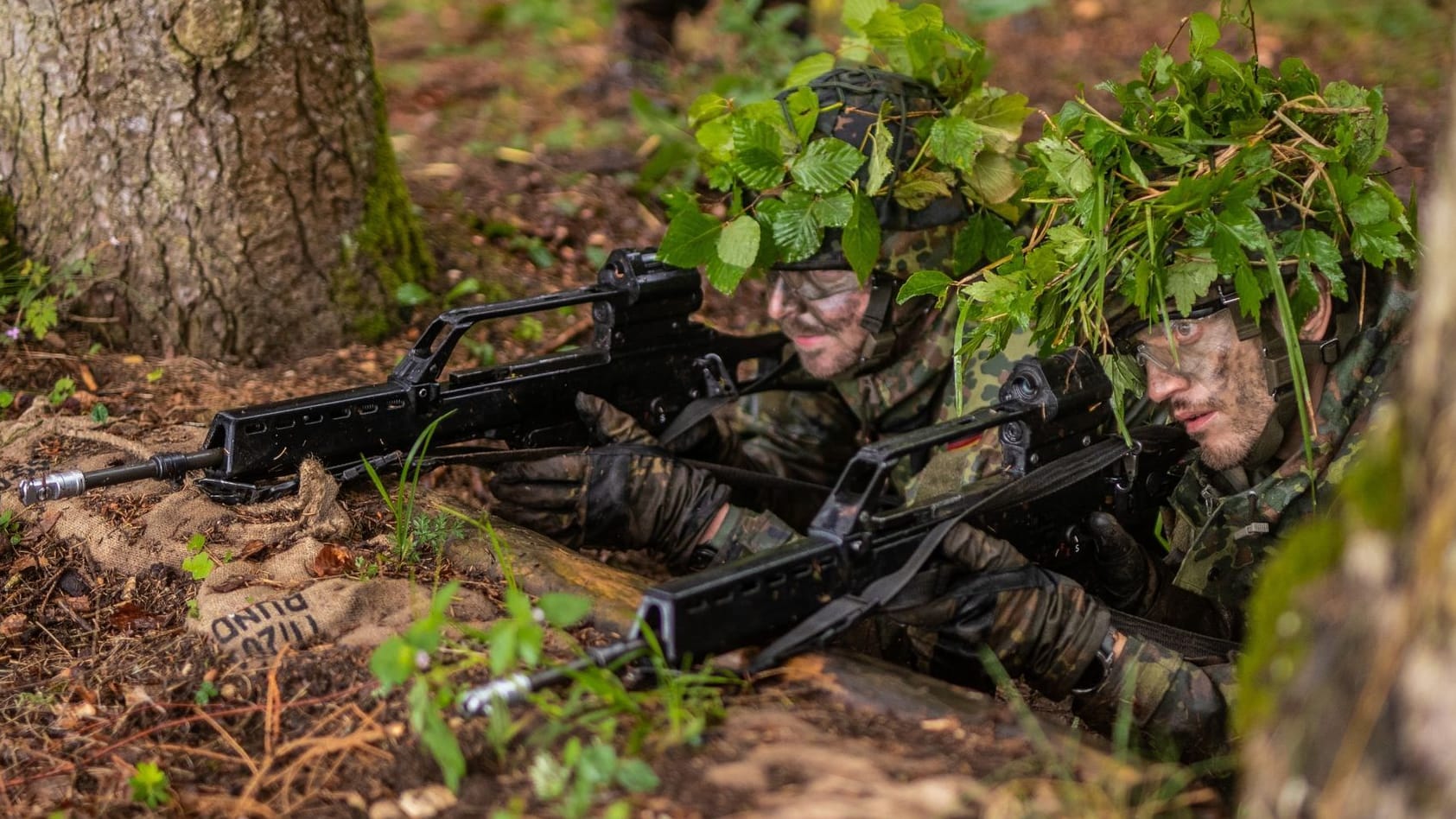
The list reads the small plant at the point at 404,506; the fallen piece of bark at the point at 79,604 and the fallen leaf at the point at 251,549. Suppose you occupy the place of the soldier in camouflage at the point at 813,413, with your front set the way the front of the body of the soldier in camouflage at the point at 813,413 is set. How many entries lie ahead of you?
3

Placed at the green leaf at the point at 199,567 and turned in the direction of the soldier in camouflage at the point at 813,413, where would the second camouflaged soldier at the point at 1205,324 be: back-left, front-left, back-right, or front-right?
front-right

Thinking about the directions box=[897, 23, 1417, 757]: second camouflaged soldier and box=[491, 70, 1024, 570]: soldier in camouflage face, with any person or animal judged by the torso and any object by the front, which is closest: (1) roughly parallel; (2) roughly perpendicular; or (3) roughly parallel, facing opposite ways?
roughly parallel

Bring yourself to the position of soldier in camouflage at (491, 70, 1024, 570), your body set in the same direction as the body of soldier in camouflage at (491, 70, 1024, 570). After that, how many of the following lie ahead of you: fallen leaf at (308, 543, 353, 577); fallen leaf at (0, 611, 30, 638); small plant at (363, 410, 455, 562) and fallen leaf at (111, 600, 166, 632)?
4

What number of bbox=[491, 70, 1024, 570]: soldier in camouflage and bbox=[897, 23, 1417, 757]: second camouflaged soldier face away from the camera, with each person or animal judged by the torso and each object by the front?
0

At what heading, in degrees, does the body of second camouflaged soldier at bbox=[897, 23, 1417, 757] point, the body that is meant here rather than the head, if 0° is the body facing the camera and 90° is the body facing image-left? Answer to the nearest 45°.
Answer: approximately 45°

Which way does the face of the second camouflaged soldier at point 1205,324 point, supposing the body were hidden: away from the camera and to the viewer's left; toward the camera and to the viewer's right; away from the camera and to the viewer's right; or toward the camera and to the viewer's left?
toward the camera and to the viewer's left

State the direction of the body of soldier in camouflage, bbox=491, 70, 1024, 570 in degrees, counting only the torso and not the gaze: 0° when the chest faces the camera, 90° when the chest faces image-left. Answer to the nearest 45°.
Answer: approximately 45°

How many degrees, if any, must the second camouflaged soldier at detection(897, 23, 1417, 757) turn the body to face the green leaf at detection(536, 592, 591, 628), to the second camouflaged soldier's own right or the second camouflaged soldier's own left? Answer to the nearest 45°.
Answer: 0° — they already face it

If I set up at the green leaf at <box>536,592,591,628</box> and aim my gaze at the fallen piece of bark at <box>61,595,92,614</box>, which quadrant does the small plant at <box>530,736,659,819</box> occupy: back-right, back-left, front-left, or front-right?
back-left

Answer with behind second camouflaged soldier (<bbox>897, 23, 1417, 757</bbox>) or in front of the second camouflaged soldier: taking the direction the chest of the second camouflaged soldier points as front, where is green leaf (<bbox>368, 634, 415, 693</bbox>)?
in front

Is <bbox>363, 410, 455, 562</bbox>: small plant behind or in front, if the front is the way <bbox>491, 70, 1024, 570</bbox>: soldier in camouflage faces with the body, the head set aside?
in front

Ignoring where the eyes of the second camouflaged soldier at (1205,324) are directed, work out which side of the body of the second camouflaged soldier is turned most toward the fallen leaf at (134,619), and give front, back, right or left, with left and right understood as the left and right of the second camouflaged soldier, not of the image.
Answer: front

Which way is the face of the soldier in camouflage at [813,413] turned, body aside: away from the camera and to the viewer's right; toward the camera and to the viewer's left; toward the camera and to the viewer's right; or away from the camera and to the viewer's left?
toward the camera and to the viewer's left
